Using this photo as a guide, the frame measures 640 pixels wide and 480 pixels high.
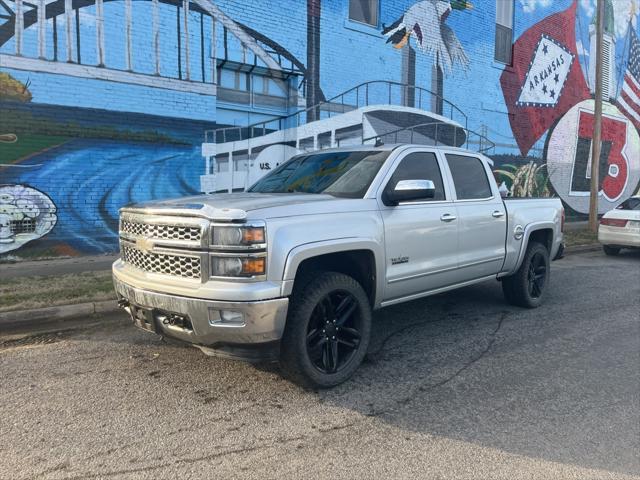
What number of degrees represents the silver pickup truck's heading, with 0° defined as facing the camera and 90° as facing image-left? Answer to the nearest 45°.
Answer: approximately 45°

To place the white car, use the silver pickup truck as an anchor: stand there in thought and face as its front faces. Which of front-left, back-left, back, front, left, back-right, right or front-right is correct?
back
